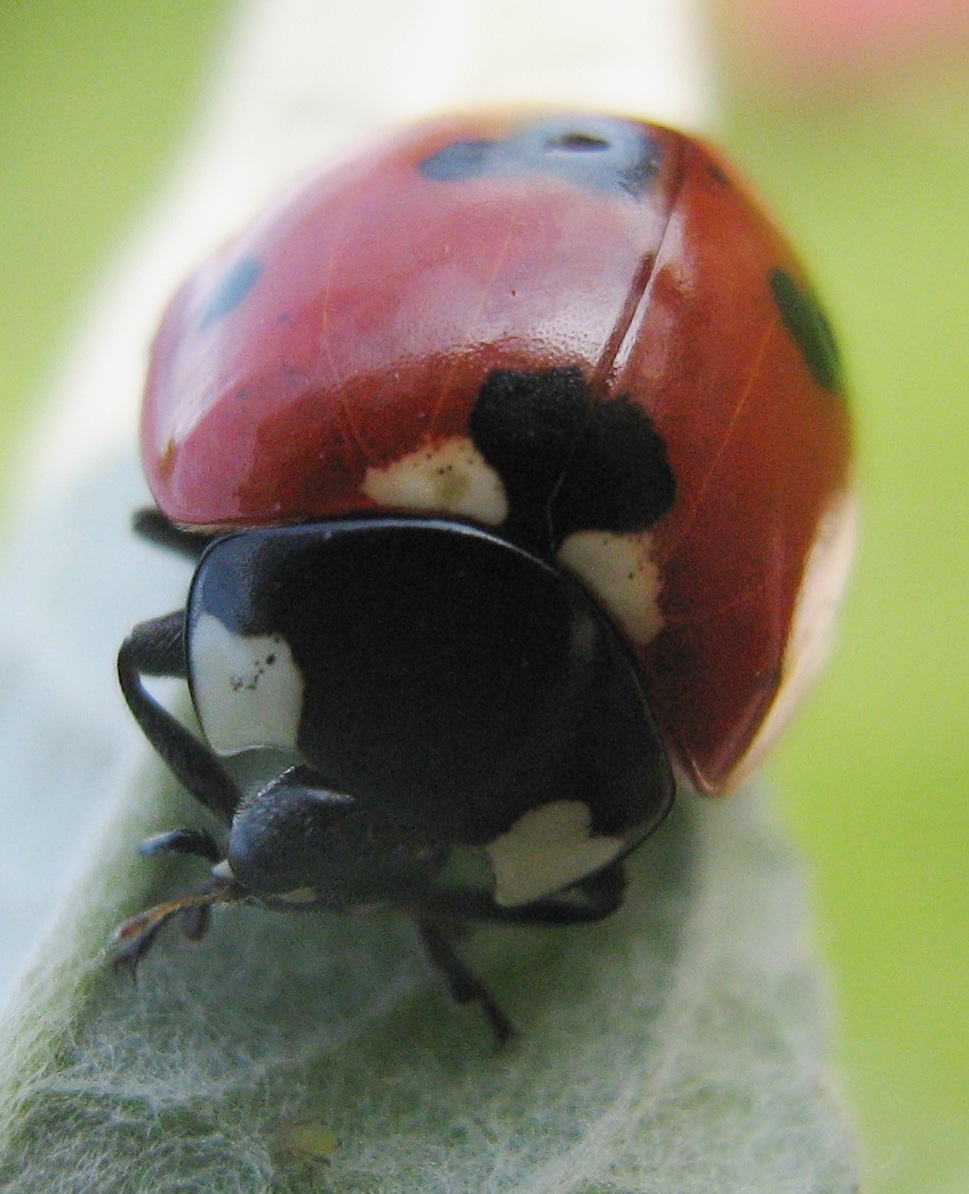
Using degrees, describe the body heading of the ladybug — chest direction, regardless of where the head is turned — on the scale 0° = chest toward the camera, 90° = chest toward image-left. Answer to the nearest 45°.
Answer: approximately 45°
